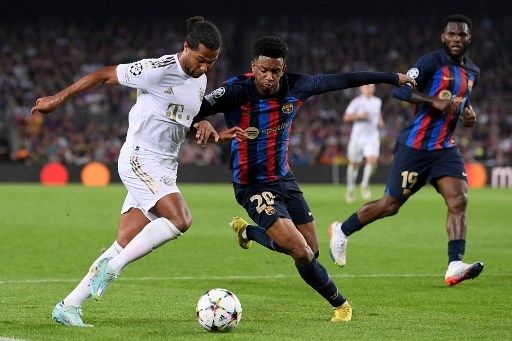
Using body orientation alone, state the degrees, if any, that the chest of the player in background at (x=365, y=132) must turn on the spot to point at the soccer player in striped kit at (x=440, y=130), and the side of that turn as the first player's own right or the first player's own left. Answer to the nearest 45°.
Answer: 0° — they already face them

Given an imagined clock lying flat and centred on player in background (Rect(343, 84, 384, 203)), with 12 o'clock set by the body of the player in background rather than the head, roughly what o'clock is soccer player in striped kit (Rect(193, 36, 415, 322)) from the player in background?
The soccer player in striped kit is roughly at 12 o'clock from the player in background.

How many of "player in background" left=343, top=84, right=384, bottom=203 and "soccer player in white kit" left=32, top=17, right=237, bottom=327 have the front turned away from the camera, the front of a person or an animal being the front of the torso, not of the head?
0

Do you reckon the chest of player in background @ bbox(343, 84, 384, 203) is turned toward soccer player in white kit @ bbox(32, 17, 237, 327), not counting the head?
yes

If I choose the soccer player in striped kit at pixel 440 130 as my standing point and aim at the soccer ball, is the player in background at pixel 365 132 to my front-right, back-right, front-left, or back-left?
back-right
